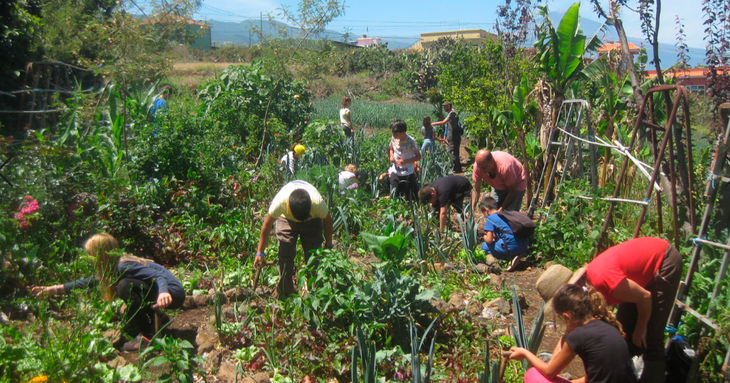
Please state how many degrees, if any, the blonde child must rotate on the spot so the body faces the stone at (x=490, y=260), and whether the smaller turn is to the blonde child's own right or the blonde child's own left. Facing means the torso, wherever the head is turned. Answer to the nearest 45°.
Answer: approximately 180°

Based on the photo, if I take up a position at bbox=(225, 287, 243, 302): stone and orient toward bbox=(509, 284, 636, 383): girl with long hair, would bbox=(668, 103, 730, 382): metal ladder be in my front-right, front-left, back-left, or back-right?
front-left

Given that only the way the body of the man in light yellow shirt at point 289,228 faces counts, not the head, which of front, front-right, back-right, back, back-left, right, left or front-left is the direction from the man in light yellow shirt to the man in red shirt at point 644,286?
front-left

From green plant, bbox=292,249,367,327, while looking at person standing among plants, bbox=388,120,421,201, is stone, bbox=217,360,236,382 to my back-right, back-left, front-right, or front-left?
back-left

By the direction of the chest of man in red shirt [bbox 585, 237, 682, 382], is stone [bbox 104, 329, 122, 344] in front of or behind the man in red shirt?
in front

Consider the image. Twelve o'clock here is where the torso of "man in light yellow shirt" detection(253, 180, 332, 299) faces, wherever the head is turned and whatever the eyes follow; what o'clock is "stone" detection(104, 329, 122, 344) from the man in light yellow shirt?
The stone is roughly at 2 o'clock from the man in light yellow shirt.

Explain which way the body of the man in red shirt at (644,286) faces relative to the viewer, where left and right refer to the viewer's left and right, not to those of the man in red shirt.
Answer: facing to the left of the viewer

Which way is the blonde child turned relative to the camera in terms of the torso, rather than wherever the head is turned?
to the viewer's left

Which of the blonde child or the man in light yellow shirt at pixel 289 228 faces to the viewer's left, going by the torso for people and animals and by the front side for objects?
the blonde child

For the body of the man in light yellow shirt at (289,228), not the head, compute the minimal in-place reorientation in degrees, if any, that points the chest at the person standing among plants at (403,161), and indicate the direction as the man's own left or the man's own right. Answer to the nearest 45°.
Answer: approximately 135° to the man's own left

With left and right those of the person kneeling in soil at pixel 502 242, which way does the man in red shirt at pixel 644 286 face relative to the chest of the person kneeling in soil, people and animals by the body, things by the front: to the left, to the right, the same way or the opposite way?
the same way

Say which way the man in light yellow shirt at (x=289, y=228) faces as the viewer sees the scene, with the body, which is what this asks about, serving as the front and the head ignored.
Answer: toward the camera

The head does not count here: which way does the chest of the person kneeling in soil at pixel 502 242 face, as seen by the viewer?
to the viewer's left

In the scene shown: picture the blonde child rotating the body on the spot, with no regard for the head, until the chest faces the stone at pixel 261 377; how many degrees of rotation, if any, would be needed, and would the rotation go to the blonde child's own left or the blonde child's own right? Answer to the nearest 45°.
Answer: approximately 135° to the blonde child's own left

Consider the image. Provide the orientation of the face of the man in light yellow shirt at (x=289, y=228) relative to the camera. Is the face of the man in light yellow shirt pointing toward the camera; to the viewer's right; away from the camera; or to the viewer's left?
toward the camera

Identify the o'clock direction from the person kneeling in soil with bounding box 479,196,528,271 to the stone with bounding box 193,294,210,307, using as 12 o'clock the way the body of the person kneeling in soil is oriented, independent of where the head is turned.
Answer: The stone is roughly at 11 o'clock from the person kneeling in soil.

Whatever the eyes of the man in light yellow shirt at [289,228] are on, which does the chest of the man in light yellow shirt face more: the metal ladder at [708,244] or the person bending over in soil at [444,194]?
the metal ladder
